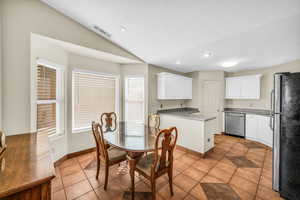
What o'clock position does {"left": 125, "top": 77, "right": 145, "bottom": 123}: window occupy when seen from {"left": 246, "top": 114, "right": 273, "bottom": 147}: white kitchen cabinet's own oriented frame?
The window is roughly at 12 o'clock from the white kitchen cabinet.

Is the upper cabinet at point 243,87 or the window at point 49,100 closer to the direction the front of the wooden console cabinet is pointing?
the upper cabinet

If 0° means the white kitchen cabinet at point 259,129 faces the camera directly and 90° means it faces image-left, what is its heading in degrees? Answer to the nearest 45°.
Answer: approximately 45°

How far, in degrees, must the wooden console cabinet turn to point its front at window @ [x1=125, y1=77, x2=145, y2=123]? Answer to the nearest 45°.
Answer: approximately 90° to its left

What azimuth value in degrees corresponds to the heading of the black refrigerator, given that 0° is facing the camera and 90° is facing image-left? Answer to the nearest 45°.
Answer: approximately 90°

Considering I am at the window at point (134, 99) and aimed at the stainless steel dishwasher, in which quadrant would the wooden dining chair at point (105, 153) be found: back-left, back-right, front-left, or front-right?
back-right

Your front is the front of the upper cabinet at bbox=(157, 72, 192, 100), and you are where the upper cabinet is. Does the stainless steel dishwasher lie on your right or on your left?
on your left

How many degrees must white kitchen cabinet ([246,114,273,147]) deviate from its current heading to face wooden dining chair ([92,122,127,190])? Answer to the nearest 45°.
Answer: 0° — it already faces it

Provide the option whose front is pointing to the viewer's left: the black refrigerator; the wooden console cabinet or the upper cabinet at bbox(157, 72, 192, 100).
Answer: the black refrigerator

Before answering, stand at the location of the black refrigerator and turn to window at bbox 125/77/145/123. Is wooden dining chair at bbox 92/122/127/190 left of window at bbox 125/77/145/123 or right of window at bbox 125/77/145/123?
left
